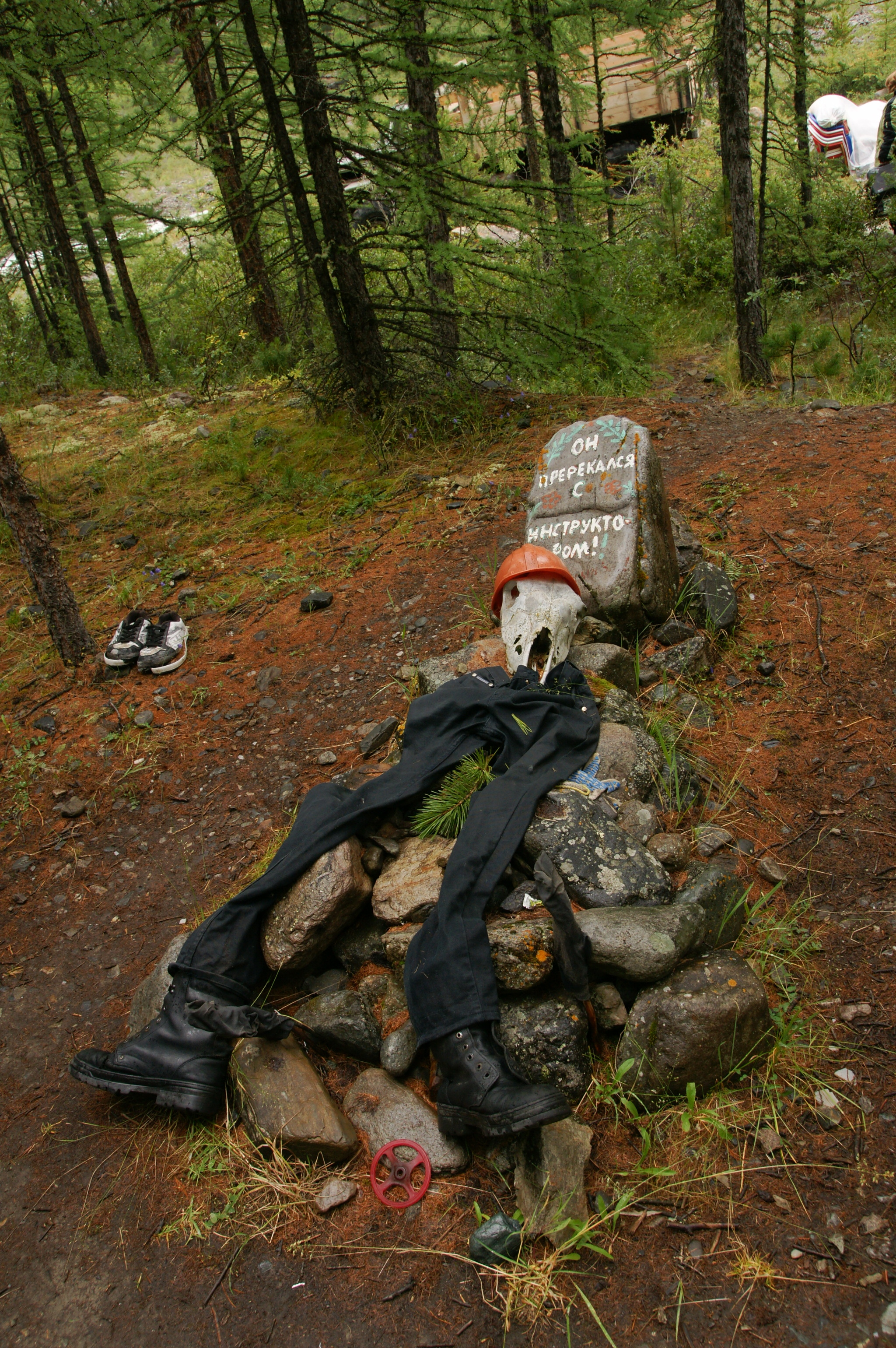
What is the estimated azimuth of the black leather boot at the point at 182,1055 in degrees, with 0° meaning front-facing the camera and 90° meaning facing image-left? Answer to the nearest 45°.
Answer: approximately 90°

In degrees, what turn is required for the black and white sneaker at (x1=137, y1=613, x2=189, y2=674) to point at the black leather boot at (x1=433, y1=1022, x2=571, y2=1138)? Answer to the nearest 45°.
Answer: approximately 45° to its left

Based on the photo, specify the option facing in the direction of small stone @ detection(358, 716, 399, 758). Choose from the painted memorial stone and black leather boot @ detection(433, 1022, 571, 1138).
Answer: the painted memorial stone

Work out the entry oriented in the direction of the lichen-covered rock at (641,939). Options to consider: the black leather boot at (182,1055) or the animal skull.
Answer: the animal skull

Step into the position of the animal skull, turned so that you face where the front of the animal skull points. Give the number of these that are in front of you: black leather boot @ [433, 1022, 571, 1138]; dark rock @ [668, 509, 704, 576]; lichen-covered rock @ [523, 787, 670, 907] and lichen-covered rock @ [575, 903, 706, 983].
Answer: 3

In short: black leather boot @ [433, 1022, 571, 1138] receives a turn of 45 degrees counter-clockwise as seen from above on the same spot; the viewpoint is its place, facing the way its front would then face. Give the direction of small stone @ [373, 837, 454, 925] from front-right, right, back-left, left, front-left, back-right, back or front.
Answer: front-left

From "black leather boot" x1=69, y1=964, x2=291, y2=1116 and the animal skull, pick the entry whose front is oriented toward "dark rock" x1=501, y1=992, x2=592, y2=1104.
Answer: the animal skull

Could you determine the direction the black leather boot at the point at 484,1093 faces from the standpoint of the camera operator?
facing to the right of the viewer

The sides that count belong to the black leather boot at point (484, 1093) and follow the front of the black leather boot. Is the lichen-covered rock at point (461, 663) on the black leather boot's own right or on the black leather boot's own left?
on the black leather boot's own left

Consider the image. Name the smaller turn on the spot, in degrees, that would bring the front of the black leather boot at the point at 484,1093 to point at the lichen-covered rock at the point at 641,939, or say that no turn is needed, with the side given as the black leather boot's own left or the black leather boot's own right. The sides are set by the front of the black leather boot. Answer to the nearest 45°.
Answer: approximately 45° to the black leather boot's own left
